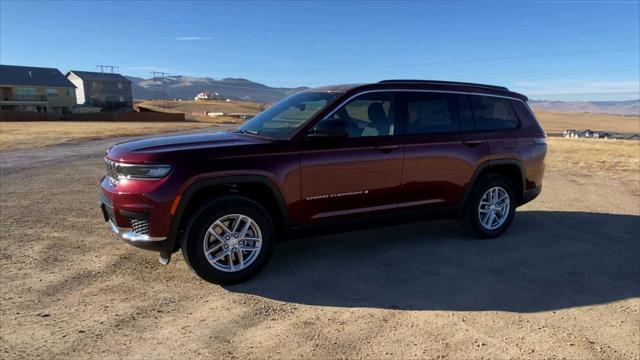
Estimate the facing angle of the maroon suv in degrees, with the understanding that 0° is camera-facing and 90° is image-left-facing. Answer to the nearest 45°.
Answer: approximately 45°
